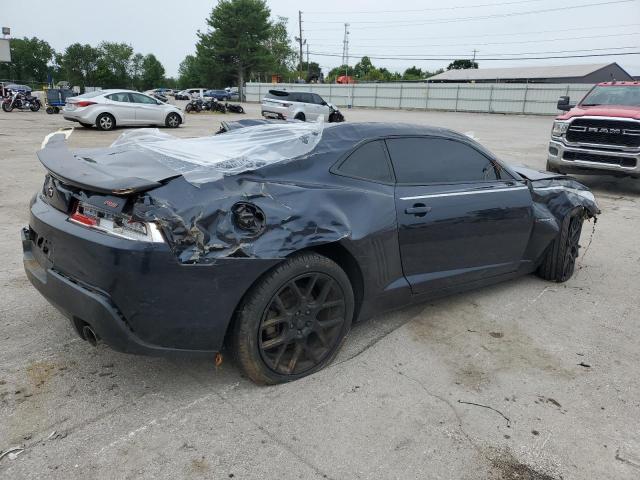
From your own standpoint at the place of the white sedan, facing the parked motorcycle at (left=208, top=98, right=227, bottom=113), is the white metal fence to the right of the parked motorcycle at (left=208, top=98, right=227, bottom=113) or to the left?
right

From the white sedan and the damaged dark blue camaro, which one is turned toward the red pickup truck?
the damaged dark blue camaro

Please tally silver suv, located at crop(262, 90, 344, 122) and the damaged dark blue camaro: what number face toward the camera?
0

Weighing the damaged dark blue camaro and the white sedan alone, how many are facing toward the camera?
0

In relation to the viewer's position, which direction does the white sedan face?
facing away from the viewer and to the right of the viewer

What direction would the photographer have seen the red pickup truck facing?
facing the viewer and to the left of the viewer

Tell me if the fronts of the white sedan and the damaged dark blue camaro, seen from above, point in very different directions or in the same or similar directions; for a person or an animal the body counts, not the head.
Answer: same or similar directions

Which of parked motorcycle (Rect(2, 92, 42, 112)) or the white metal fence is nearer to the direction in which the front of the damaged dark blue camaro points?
the white metal fence

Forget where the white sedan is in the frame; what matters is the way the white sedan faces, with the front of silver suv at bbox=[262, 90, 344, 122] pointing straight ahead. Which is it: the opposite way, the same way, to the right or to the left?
the same way

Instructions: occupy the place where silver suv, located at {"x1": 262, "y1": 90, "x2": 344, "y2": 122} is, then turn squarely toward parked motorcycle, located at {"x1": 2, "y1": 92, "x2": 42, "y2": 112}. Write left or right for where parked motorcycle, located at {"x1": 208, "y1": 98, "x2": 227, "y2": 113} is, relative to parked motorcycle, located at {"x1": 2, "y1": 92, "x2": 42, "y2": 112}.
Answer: right

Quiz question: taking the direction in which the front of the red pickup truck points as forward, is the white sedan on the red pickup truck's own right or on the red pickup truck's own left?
on the red pickup truck's own right

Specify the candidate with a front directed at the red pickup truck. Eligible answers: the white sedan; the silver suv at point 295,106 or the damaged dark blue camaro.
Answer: the damaged dark blue camaro

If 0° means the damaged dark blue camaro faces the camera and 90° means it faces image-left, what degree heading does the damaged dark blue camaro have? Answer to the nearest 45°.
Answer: approximately 225°

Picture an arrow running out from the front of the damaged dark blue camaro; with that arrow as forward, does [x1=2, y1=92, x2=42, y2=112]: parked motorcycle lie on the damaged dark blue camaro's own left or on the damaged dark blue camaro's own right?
on the damaged dark blue camaro's own left

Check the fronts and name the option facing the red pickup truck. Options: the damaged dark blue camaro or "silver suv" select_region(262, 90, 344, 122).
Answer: the damaged dark blue camaro
